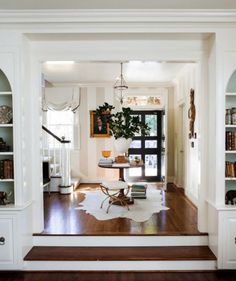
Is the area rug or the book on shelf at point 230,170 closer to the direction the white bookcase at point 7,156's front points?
the book on shelf

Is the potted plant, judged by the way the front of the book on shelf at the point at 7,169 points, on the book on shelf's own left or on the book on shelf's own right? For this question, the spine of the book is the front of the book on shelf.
on the book on shelf's own left

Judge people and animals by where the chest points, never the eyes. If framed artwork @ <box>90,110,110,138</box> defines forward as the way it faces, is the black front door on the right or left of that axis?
on its left
